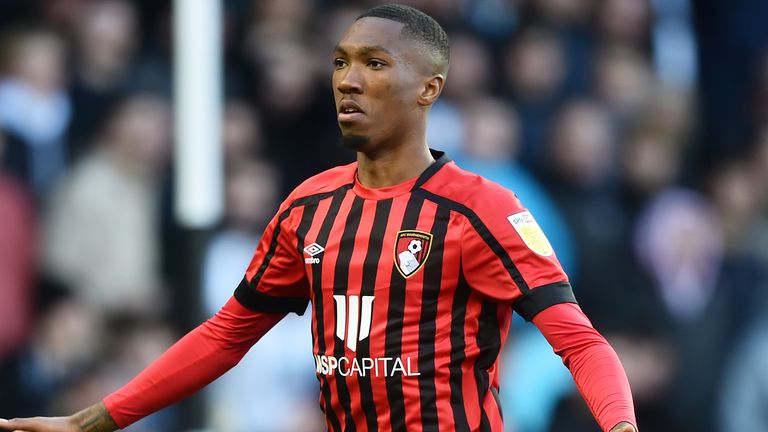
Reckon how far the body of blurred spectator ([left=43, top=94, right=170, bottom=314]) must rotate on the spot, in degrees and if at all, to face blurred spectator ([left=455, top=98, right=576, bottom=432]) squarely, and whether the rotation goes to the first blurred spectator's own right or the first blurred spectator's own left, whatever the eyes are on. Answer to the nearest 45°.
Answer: approximately 45° to the first blurred spectator's own left

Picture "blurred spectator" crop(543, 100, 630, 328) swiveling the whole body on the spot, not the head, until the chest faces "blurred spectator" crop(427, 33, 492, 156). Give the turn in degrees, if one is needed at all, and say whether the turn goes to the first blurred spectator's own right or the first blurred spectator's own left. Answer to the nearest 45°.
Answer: approximately 90° to the first blurred spectator's own right

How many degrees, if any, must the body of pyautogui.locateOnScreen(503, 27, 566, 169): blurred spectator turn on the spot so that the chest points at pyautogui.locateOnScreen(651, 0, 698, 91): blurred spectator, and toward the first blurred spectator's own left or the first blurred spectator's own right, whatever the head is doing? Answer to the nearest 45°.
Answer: approximately 135° to the first blurred spectator's own left

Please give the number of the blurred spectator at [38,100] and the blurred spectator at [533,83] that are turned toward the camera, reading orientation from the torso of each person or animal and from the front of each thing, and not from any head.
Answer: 2

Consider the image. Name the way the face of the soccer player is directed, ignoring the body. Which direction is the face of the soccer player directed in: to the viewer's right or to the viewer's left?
to the viewer's left

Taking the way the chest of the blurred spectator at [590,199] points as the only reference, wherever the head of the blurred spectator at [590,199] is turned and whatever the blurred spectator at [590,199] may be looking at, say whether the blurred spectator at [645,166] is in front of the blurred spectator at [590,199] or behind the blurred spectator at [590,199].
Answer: behind

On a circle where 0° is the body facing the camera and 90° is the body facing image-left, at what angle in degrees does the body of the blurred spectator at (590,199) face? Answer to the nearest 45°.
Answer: approximately 0°

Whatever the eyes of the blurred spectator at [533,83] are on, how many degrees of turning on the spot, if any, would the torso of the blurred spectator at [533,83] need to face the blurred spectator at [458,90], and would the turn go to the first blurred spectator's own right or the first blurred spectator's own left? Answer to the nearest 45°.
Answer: approximately 45° to the first blurred spectator's own right

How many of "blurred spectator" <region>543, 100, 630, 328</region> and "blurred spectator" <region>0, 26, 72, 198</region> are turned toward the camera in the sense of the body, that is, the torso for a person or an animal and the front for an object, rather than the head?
2
